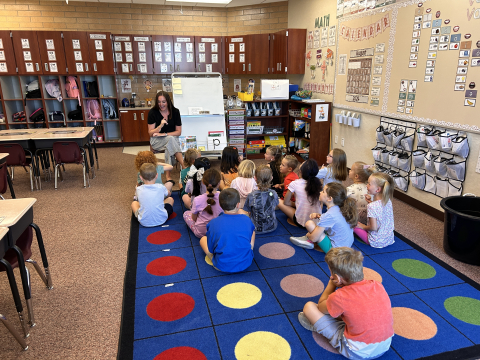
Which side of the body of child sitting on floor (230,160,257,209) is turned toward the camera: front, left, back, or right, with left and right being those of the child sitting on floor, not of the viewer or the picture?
back

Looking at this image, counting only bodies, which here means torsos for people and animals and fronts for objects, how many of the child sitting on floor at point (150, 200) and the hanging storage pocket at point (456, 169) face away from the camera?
1

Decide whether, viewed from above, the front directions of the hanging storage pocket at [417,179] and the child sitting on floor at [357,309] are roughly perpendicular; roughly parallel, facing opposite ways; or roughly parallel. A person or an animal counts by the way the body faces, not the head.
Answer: roughly perpendicular

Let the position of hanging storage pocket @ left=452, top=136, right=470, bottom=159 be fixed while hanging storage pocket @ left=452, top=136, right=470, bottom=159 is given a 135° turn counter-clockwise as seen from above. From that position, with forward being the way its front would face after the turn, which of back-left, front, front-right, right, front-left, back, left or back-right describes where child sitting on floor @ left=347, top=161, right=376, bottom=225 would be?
back-right

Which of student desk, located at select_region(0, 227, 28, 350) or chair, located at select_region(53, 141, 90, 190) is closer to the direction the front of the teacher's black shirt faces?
the student desk

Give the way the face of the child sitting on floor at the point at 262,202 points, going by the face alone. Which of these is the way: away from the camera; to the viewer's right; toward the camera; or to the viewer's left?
away from the camera

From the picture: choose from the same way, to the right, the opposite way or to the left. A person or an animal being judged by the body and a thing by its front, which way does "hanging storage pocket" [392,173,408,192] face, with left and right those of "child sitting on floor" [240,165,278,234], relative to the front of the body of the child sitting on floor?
to the left

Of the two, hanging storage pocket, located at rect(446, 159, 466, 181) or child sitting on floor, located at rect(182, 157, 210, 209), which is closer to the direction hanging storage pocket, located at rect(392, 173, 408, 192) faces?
the child sitting on floor

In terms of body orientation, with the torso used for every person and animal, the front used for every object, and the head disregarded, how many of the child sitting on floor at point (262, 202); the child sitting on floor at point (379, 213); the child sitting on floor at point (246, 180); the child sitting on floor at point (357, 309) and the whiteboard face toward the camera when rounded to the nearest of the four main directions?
1

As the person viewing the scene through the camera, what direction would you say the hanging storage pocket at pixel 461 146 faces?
facing the viewer and to the left of the viewer

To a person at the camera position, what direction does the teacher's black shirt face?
facing the viewer

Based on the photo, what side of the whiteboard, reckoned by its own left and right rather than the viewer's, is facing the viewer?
front

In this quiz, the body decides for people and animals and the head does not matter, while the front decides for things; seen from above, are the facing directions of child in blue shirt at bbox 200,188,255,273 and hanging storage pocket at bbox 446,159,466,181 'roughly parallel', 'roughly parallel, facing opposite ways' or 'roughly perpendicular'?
roughly perpendicular

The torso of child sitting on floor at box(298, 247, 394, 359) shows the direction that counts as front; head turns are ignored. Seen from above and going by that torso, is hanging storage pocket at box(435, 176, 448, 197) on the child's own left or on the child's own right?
on the child's own right

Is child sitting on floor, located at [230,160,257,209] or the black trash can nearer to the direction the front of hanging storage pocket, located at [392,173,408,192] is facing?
the child sitting on floor

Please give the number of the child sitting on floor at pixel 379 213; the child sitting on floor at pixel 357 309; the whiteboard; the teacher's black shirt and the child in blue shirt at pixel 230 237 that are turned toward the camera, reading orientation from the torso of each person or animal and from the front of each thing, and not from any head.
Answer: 2

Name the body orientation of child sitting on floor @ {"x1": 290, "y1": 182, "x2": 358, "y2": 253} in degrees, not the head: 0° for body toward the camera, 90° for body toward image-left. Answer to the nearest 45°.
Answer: approximately 90°

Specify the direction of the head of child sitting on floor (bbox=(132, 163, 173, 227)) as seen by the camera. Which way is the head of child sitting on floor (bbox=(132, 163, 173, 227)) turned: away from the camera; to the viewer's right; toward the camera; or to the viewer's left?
away from the camera

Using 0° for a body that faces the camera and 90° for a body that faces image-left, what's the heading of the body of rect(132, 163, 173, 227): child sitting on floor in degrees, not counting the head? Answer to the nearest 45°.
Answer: approximately 180°

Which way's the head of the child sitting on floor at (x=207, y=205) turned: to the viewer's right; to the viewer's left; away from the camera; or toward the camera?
away from the camera

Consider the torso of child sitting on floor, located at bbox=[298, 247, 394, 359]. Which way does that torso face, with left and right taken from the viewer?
facing away from the viewer and to the left of the viewer

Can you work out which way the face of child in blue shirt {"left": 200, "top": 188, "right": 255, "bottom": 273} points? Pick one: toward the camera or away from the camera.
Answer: away from the camera

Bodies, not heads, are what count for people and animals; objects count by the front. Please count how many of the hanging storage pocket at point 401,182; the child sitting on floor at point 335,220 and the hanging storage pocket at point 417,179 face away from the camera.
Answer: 0
